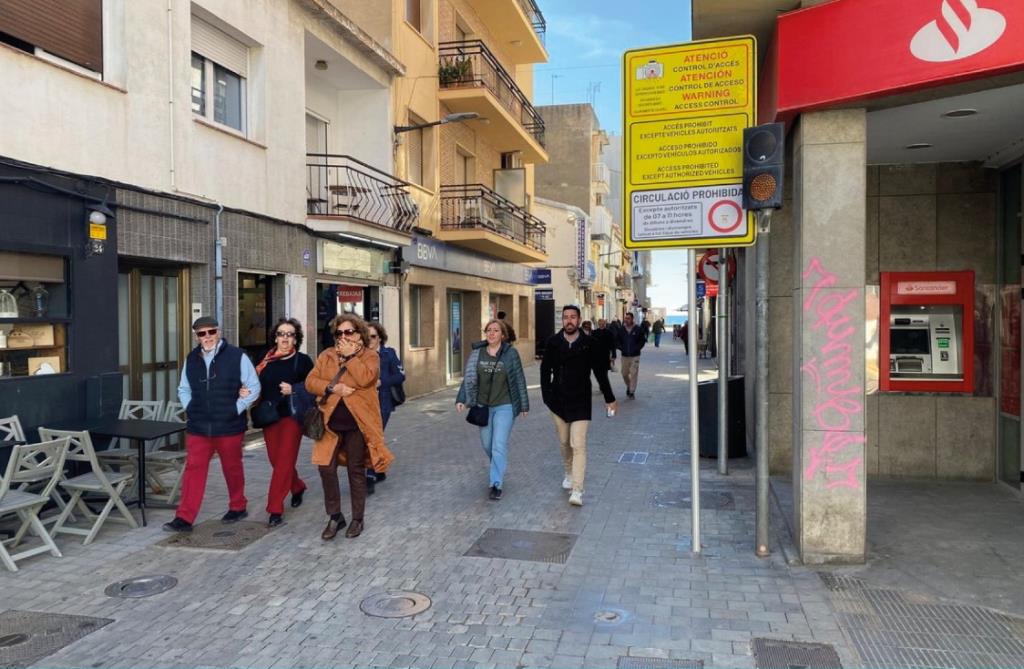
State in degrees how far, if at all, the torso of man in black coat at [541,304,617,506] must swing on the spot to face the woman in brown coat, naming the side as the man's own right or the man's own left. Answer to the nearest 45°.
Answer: approximately 45° to the man's own right

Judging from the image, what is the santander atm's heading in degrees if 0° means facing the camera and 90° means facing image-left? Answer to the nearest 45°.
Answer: approximately 0°

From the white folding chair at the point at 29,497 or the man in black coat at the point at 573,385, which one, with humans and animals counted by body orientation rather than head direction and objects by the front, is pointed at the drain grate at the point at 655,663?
the man in black coat

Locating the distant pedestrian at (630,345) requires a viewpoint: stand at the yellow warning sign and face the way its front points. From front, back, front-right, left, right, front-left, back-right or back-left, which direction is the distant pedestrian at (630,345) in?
back

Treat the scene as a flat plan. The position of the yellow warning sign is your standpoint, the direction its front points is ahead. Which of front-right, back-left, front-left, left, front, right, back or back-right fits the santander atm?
back-left

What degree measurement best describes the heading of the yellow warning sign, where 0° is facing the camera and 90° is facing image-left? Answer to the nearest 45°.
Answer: approximately 0°

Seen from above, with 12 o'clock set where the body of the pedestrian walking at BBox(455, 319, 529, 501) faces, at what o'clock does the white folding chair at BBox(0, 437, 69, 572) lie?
The white folding chair is roughly at 2 o'clock from the pedestrian walking.
